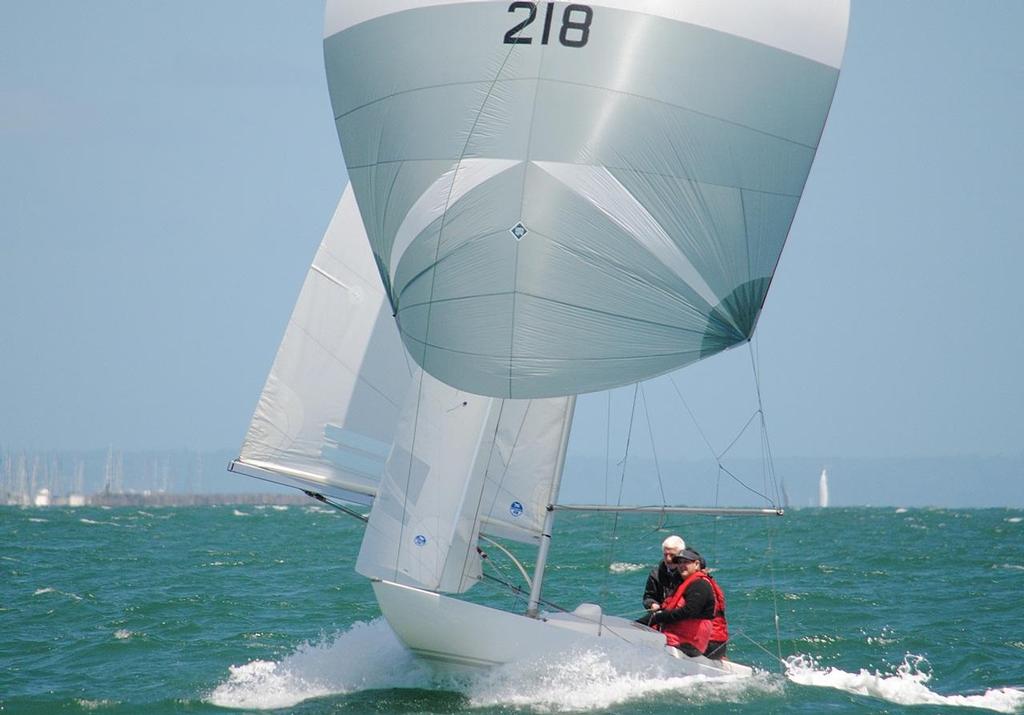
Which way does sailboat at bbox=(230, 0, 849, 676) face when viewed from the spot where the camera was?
facing the viewer and to the left of the viewer
